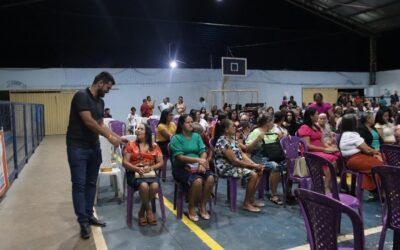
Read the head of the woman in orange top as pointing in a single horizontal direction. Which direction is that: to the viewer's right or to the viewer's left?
to the viewer's left

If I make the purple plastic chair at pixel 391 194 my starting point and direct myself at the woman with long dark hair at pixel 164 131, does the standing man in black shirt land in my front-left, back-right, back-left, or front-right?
front-left

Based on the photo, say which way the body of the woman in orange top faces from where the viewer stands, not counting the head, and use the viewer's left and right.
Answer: facing the viewer

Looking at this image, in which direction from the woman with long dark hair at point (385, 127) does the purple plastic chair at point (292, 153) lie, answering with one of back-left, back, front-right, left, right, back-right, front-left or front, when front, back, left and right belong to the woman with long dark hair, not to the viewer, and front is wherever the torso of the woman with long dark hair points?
right
